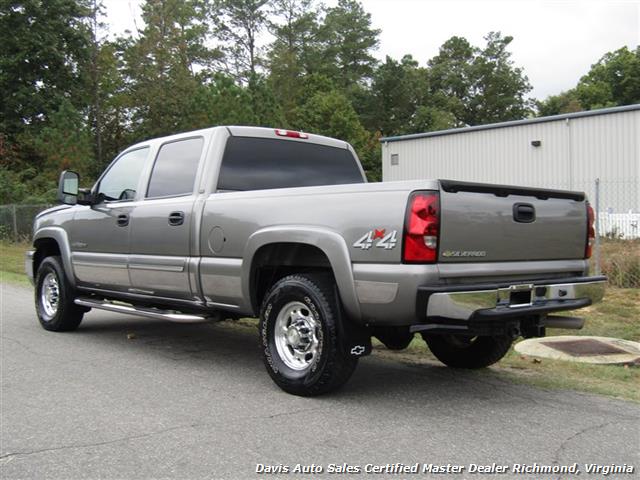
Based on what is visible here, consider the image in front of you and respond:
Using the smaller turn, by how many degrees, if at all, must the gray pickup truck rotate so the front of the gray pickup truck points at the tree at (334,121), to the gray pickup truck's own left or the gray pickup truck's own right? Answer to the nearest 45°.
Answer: approximately 45° to the gray pickup truck's own right

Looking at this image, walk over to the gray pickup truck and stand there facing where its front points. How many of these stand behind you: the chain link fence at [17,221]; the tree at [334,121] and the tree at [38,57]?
0

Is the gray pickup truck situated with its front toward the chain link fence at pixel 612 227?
no

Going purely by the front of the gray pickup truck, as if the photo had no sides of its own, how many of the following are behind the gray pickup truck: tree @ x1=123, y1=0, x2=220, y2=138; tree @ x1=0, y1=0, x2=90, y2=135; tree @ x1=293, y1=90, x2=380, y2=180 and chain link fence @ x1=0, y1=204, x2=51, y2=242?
0

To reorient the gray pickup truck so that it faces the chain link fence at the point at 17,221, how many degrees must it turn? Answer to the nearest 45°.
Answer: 0° — it already faces it

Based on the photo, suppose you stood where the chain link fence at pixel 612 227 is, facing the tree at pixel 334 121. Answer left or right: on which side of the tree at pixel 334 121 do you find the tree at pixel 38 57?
left

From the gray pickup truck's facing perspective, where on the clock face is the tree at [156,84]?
The tree is roughly at 1 o'clock from the gray pickup truck.

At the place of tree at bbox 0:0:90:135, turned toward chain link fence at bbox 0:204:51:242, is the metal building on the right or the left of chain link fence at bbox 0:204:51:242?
left

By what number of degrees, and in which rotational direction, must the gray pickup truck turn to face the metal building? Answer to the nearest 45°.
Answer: approximately 90° to its right

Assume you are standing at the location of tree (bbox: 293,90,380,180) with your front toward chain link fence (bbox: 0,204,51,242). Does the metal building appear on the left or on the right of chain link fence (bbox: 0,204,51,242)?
left

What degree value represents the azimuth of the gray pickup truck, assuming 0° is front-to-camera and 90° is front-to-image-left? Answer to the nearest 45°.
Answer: approximately 135°
